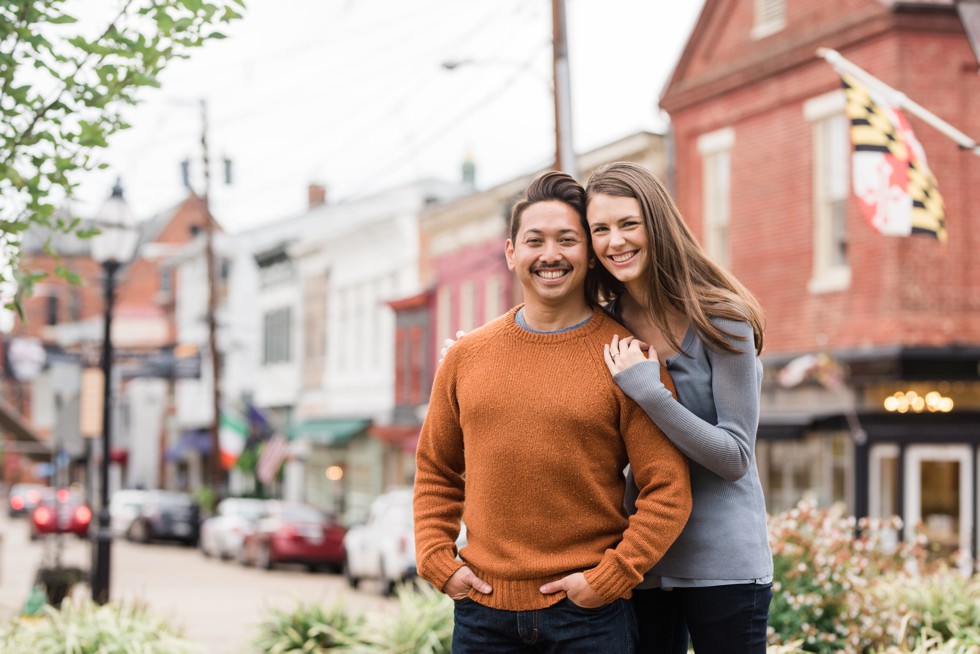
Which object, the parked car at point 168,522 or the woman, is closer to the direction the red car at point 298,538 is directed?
the parked car

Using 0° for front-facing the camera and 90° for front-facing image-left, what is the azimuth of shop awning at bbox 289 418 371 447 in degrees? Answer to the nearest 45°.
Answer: approximately 45°

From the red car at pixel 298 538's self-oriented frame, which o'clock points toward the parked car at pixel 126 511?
The parked car is roughly at 1 o'clock from the red car.

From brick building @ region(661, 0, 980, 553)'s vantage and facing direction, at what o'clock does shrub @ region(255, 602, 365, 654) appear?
The shrub is roughly at 11 o'clock from the brick building.

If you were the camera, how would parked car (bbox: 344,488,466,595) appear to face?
facing away from the viewer and to the left of the viewer

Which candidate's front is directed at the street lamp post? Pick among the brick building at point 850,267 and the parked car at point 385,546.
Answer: the brick building

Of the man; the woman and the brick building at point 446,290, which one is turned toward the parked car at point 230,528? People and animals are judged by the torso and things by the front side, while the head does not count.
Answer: the brick building

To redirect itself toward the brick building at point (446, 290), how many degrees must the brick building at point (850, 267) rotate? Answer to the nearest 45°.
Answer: approximately 90° to its right

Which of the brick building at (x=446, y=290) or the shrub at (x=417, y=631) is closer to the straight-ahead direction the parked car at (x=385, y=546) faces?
the brick building

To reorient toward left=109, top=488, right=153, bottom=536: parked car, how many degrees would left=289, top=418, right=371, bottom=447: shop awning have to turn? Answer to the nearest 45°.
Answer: approximately 45° to its right

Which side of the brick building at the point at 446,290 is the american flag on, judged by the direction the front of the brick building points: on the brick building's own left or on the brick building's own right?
on the brick building's own right
